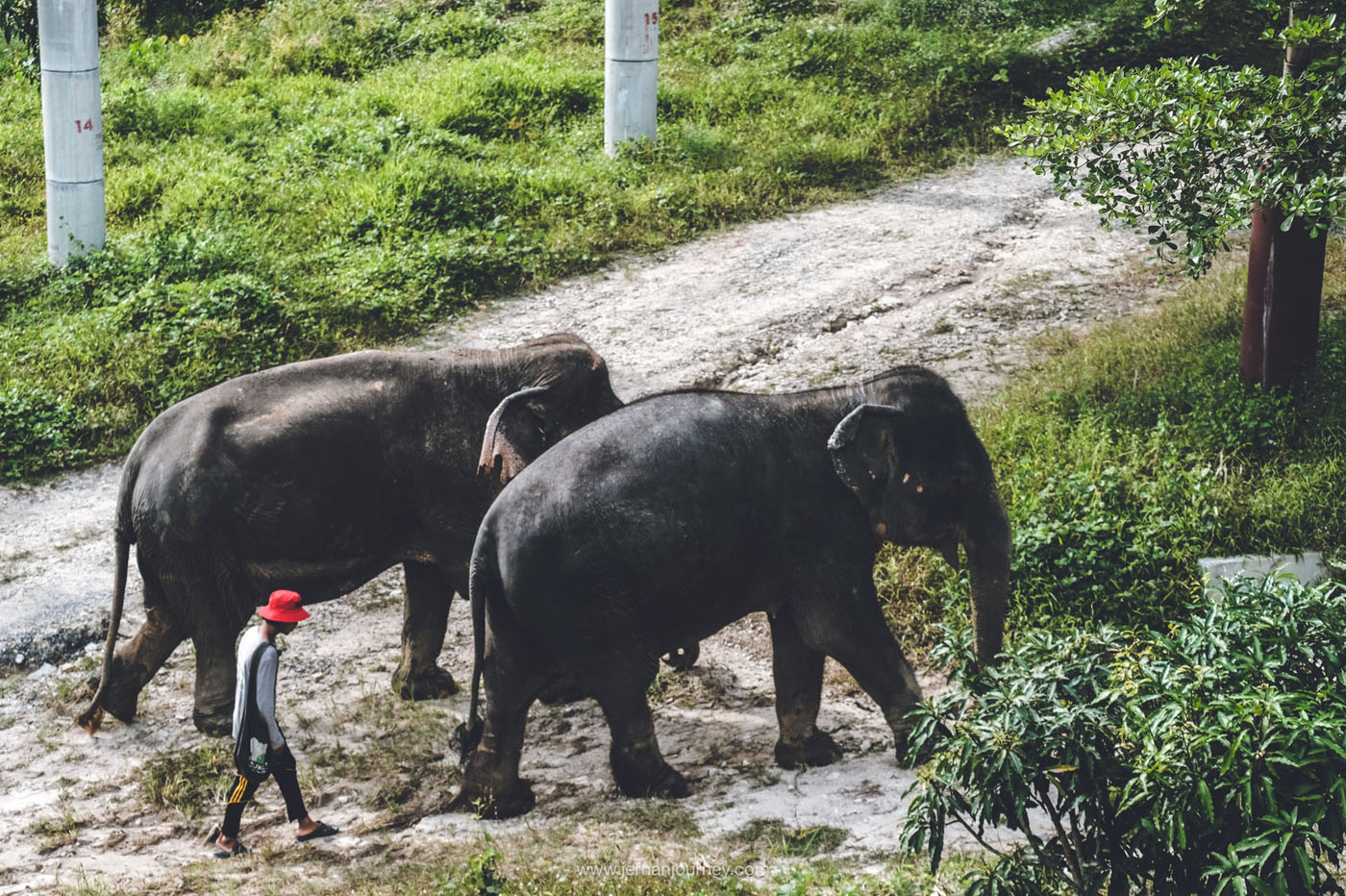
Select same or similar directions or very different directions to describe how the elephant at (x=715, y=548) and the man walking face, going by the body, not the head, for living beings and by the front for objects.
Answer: same or similar directions

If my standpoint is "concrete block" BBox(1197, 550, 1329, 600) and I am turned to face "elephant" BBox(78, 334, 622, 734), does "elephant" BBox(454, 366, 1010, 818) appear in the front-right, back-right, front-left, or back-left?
front-left

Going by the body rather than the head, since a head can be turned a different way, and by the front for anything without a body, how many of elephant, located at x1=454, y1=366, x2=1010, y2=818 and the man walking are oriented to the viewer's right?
2

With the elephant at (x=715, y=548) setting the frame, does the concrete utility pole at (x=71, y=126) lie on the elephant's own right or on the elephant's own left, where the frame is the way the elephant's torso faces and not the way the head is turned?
on the elephant's own left

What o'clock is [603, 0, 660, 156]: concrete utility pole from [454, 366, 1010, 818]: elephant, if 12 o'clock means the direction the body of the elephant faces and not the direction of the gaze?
The concrete utility pole is roughly at 9 o'clock from the elephant.

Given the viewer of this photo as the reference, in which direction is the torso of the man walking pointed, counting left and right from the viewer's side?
facing to the right of the viewer

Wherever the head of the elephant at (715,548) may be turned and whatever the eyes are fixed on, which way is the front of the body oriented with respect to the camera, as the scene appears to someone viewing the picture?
to the viewer's right

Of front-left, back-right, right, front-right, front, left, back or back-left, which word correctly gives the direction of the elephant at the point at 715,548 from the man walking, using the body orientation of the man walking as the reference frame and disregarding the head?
front

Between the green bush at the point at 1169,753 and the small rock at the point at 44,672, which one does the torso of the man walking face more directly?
the green bush

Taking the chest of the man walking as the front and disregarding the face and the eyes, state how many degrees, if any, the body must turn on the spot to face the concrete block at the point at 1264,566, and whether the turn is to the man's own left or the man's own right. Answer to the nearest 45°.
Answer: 0° — they already face it

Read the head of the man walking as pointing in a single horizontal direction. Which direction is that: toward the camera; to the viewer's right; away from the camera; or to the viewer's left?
to the viewer's right

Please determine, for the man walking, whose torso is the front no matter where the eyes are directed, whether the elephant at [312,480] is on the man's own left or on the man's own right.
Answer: on the man's own left

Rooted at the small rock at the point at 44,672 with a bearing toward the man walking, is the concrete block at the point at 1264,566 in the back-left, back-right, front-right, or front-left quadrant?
front-left
